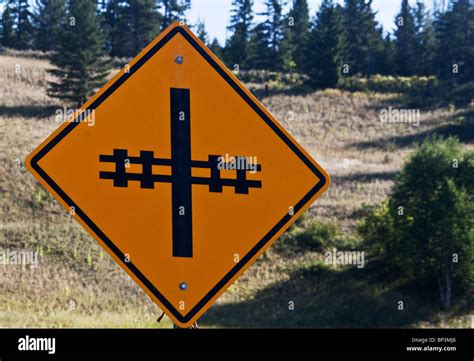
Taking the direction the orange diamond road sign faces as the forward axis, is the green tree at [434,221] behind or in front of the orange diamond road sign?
behind

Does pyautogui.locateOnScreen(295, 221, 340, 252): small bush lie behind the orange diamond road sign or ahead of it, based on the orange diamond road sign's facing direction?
behind

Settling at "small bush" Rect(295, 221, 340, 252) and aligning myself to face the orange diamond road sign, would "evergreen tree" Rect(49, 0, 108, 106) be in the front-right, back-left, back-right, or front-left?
back-right

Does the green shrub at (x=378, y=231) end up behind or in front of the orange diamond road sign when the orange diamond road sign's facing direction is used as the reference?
behind

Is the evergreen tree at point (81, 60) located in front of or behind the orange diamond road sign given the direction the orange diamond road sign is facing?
behind

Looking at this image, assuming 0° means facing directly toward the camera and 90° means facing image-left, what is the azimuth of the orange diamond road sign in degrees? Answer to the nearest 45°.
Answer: approximately 0°
